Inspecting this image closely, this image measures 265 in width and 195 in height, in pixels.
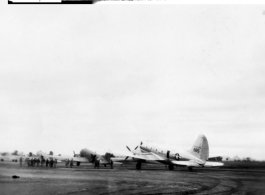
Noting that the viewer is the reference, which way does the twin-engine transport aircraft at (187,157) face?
facing away from the viewer and to the left of the viewer

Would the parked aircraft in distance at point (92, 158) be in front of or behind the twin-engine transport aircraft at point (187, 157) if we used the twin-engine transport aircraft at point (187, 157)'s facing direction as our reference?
in front
